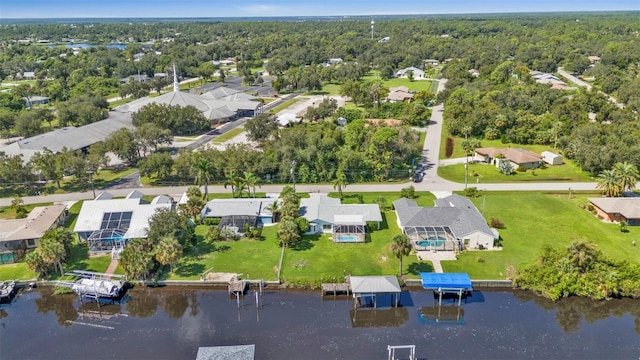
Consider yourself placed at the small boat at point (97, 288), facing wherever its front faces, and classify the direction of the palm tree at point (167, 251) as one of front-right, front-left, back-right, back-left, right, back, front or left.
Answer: back

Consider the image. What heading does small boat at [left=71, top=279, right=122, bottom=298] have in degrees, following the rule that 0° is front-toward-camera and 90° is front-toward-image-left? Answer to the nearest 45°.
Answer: approximately 90°

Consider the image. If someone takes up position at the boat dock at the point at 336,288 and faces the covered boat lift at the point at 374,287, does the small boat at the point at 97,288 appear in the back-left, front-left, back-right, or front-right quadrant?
back-right

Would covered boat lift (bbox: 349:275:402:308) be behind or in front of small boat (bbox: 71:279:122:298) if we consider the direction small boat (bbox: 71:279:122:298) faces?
behind

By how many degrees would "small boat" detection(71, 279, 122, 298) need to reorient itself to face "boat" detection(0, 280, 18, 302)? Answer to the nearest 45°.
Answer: approximately 45° to its right

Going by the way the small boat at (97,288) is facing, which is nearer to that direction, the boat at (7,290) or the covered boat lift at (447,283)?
the boat

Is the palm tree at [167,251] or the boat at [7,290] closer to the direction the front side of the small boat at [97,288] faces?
the boat
